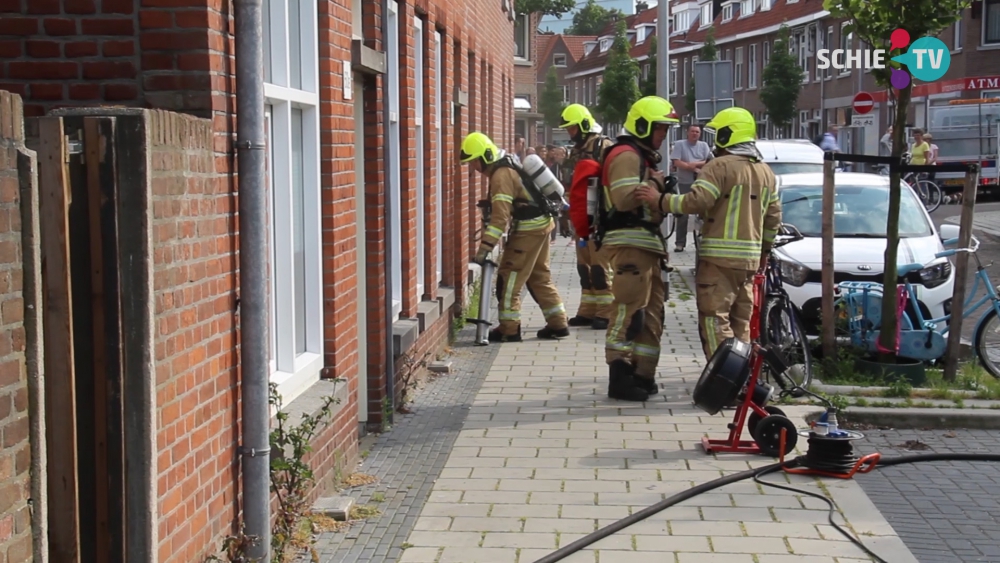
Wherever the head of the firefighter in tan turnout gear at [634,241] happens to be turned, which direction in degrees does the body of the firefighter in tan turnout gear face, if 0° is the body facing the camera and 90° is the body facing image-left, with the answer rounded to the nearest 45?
approximately 270°

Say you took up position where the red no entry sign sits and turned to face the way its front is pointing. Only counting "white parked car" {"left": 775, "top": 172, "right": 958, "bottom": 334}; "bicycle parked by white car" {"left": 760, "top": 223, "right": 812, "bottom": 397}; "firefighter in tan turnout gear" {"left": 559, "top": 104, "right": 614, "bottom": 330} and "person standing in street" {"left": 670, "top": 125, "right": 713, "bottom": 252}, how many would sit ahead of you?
4

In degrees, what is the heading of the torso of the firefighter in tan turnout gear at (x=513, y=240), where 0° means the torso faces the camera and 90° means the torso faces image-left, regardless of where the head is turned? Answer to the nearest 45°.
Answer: approximately 90°

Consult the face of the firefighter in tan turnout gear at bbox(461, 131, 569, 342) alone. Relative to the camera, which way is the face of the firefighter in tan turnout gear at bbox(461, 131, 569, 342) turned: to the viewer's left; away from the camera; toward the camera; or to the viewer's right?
to the viewer's left

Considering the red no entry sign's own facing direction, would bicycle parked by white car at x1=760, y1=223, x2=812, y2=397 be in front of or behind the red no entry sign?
in front

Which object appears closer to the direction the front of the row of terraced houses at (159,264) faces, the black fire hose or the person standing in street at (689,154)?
the black fire hose

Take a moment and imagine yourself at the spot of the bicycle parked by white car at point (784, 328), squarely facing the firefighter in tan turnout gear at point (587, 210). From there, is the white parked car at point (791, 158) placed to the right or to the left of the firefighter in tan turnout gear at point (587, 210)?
right

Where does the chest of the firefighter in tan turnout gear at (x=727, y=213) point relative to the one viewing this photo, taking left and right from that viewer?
facing away from the viewer and to the left of the viewer

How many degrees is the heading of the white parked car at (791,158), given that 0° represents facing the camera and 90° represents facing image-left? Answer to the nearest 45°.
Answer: approximately 0°

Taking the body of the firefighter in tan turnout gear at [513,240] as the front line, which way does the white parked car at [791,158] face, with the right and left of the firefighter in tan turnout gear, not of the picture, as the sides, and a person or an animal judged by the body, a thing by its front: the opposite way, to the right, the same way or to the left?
to the left

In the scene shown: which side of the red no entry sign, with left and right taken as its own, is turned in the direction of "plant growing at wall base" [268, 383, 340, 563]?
front

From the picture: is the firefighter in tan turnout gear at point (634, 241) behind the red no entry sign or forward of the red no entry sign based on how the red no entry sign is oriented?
forward
